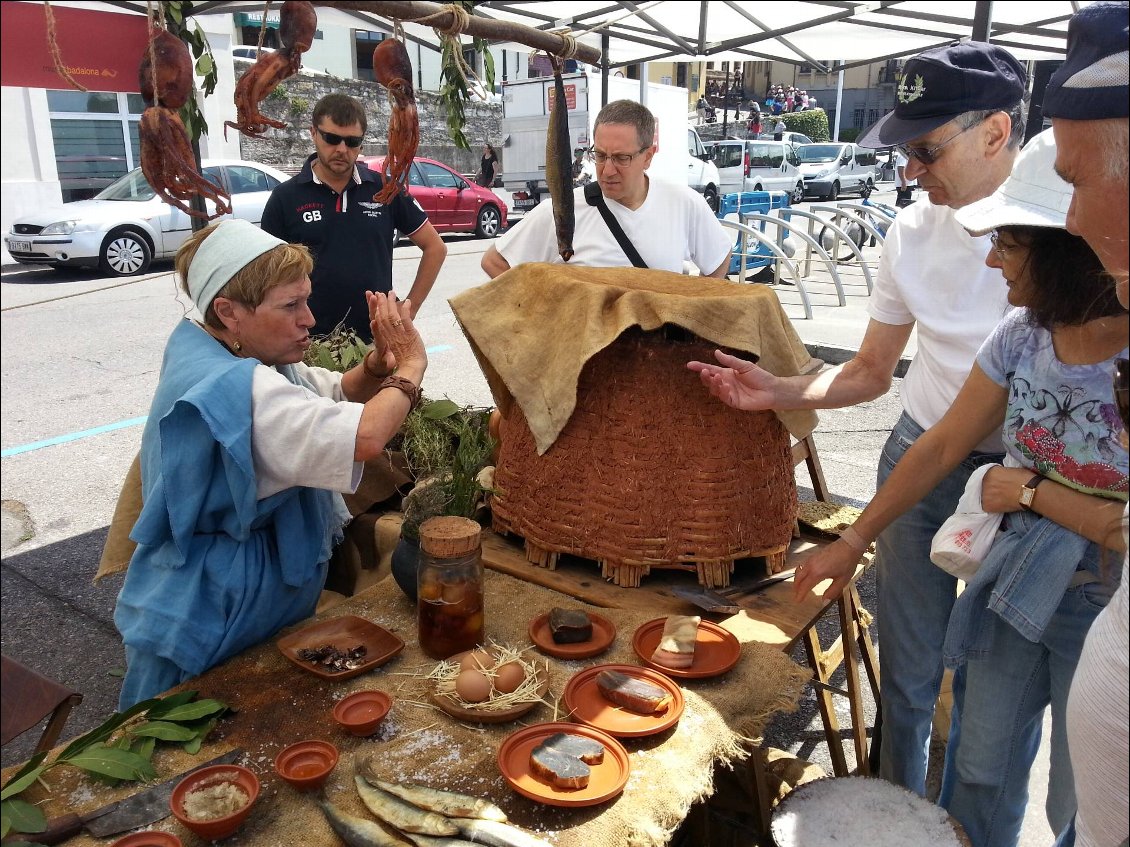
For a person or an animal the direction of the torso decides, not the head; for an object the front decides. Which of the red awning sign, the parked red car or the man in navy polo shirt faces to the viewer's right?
the parked red car

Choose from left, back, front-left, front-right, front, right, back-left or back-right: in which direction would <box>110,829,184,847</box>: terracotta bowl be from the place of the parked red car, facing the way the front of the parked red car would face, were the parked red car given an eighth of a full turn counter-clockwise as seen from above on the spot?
back-right

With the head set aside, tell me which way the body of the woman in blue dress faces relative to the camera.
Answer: to the viewer's right

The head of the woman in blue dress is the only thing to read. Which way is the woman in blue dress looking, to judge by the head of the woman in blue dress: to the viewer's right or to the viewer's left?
to the viewer's right

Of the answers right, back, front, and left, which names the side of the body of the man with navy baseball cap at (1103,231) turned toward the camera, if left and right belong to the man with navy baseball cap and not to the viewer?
left

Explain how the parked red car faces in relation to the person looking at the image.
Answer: facing to the right of the viewer

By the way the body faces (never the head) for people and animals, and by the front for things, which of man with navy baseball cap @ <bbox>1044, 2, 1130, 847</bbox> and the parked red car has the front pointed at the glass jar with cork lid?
the man with navy baseball cap

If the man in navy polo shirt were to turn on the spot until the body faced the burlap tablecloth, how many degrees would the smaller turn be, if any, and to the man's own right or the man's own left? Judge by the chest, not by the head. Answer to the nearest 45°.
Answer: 0° — they already face it

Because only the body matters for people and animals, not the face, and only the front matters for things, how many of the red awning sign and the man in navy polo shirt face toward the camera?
2

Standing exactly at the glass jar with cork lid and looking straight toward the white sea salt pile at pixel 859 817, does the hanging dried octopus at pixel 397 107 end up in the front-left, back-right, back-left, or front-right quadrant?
back-left

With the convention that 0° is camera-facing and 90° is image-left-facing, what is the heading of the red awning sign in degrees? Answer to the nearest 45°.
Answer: approximately 0°

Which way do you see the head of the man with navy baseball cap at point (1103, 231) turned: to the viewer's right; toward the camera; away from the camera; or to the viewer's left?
to the viewer's left
